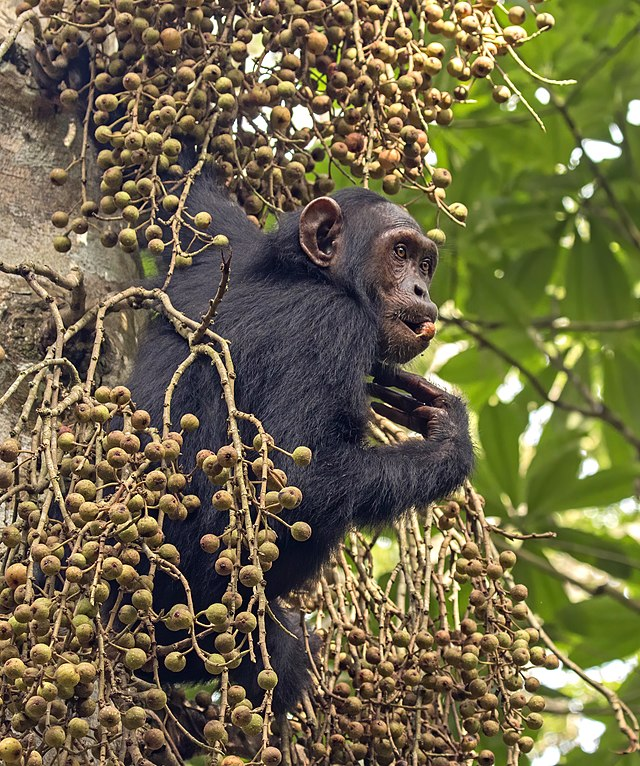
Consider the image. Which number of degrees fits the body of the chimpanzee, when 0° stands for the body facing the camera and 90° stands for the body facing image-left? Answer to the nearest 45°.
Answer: approximately 270°
